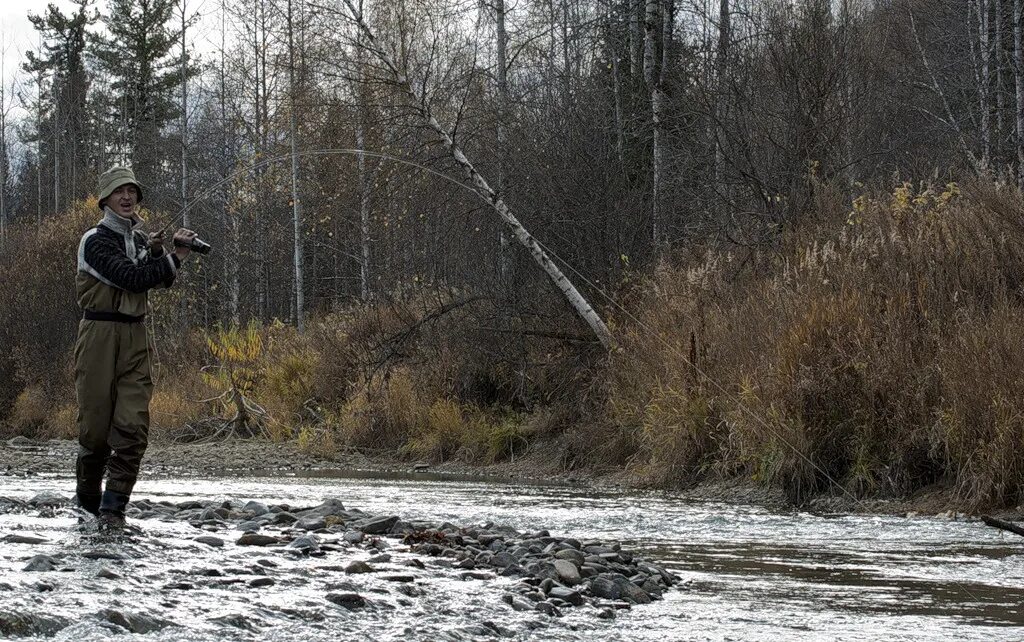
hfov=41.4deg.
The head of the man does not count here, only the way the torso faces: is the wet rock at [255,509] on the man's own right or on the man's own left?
on the man's own left

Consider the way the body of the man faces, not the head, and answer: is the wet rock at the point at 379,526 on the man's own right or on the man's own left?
on the man's own left

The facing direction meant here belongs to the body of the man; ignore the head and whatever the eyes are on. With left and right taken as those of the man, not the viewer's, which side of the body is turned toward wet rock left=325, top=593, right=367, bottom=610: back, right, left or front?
front

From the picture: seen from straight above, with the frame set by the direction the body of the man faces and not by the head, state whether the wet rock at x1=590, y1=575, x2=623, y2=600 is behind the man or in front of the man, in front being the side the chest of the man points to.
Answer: in front

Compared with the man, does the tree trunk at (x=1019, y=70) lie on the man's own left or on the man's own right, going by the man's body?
on the man's own left

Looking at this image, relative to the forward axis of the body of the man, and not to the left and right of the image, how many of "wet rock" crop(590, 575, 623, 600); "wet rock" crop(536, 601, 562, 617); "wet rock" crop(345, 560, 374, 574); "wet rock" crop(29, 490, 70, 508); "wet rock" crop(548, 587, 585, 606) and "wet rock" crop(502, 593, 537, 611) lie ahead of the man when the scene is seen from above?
5

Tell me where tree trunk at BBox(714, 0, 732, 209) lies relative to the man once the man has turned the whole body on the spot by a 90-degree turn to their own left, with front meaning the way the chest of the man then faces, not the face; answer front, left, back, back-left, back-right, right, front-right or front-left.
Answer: front

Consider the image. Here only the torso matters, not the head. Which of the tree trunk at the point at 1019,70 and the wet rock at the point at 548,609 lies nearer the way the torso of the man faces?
the wet rock

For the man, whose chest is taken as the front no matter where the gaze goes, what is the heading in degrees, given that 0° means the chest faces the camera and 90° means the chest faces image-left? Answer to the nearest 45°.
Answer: approximately 315°

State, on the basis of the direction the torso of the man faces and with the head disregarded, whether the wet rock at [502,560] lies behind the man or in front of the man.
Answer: in front

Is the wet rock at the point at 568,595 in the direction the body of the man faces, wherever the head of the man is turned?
yes

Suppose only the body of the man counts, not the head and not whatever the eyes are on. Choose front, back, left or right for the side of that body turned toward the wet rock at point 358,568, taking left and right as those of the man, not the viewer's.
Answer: front

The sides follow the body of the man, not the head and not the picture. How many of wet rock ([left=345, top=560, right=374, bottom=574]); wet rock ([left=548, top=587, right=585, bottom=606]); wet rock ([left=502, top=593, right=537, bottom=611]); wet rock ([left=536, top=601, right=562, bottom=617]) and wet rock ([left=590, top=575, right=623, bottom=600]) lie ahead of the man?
5

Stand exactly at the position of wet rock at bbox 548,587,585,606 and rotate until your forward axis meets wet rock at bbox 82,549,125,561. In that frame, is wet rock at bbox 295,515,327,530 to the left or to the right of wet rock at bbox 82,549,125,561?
right

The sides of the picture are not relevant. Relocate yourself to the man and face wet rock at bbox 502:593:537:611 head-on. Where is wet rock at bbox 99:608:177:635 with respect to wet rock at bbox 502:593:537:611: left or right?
right

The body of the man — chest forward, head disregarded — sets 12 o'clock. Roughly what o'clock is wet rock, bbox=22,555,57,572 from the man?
The wet rock is roughly at 2 o'clock from the man.
